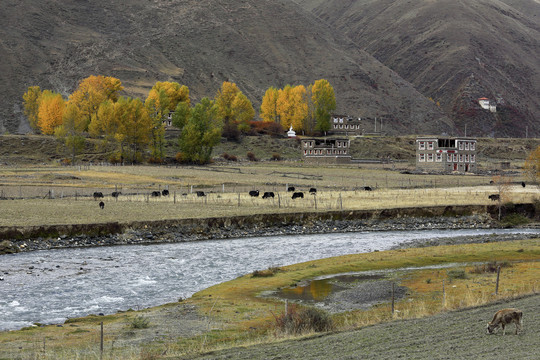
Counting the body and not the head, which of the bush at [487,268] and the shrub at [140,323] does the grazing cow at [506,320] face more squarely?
the shrub

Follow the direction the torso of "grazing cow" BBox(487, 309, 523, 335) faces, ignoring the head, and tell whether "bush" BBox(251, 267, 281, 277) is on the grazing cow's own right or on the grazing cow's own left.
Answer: on the grazing cow's own right

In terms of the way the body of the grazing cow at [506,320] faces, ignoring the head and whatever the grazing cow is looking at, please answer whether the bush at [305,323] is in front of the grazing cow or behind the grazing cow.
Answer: in front

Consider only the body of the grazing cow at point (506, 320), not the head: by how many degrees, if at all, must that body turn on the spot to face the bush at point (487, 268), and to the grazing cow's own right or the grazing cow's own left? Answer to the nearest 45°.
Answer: approximately 90° to the grazing cow's own right

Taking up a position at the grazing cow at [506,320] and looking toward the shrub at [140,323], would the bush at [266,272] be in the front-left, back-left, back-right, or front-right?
front-right

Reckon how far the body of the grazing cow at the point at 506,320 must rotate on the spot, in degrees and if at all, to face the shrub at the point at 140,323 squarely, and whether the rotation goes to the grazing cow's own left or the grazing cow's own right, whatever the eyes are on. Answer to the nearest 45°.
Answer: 0° — it already faces it

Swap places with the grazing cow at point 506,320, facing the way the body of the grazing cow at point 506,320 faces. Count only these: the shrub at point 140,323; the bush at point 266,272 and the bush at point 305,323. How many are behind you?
0

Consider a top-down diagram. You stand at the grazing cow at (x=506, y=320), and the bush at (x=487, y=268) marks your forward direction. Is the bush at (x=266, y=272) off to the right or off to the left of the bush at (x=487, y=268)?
left

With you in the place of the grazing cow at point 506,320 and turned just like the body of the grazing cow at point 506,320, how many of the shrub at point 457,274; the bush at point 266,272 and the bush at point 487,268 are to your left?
0

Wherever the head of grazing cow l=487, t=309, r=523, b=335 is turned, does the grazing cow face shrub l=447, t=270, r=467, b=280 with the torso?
no

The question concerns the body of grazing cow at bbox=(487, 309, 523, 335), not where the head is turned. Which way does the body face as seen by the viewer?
to the viewer's left

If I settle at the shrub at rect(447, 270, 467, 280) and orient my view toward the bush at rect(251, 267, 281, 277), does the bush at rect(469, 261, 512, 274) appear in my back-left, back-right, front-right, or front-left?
back-right

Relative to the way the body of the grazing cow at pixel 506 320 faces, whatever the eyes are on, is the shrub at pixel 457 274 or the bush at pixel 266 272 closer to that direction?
the bush

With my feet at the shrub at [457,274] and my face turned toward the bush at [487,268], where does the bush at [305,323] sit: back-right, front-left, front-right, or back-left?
back-right

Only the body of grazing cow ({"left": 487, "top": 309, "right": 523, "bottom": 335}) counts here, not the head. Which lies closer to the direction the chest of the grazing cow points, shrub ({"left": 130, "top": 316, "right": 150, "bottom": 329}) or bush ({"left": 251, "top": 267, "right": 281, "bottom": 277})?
the shrub
